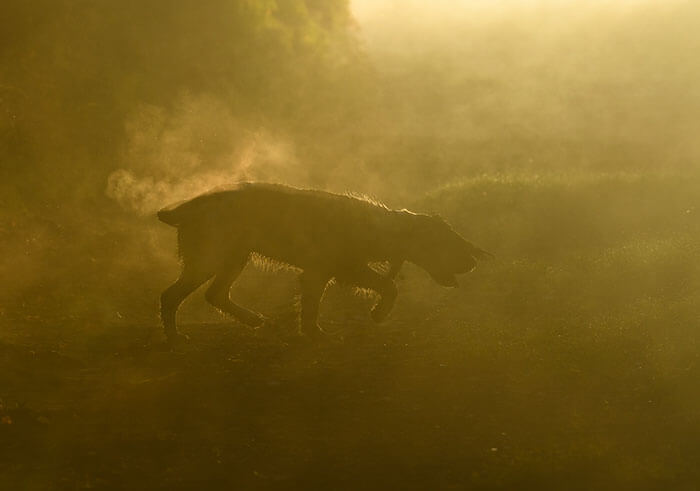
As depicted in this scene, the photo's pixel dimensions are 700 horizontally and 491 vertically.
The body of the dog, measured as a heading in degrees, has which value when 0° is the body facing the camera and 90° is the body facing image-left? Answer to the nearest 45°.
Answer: approximately 270°
